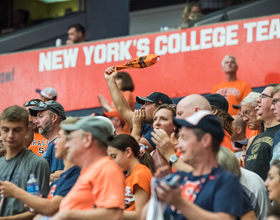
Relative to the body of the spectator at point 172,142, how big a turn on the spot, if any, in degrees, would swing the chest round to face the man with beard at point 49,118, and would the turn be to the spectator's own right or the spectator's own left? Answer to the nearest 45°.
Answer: approximately 45° to the spectator's own right

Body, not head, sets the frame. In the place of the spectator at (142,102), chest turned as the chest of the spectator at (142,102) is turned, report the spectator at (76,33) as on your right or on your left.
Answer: on your right

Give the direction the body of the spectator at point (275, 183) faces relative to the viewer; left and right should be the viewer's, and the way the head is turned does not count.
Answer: facing to the left of the viewer

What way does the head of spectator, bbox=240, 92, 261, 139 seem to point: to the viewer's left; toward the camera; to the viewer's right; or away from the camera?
to the viewer's left

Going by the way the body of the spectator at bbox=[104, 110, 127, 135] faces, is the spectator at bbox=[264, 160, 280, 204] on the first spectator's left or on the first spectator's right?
on the first spectator's left

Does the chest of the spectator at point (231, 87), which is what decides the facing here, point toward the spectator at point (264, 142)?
yes
